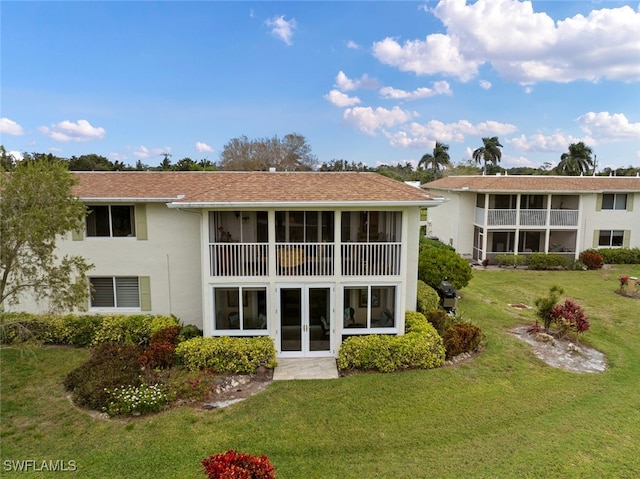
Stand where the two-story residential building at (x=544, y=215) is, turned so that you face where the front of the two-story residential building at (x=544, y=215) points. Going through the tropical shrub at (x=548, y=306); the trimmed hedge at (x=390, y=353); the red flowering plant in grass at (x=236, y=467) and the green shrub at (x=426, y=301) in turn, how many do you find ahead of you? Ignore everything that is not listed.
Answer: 4

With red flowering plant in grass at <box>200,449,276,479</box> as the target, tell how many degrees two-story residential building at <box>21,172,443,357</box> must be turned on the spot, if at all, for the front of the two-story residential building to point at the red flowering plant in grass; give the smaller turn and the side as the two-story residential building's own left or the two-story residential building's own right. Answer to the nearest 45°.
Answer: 0° — it already faces it

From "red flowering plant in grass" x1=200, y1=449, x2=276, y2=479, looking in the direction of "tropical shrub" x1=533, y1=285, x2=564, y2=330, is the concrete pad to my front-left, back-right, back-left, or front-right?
front-left

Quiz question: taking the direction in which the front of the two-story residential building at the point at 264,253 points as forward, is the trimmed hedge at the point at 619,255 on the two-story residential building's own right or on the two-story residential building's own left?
on the two-story residential building's own left

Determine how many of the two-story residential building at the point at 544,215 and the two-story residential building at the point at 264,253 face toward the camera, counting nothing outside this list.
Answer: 2

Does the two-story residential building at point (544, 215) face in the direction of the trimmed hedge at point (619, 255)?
no

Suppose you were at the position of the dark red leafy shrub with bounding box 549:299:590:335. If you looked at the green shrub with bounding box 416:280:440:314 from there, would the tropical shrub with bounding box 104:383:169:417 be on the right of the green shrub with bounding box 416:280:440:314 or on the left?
left

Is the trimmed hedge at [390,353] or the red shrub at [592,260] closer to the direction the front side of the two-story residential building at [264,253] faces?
the trimmed hedge

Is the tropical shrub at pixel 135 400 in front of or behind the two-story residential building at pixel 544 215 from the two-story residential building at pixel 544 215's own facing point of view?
in front

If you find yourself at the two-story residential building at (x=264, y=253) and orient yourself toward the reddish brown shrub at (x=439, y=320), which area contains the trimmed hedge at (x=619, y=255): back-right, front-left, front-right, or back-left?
front-left

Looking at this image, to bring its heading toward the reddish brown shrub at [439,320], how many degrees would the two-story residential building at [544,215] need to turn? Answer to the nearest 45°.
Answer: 0° — it already faces it

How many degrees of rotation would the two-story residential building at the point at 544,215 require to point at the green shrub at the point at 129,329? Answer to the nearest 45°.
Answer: approximately 45° to its right

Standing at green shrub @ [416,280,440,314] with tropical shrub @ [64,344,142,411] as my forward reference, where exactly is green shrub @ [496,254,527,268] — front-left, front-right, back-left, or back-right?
back-right

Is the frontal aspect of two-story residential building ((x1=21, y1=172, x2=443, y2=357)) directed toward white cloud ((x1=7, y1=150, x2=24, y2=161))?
no

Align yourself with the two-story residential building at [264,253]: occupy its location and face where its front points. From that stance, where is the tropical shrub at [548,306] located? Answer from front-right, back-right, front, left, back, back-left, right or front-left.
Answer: left

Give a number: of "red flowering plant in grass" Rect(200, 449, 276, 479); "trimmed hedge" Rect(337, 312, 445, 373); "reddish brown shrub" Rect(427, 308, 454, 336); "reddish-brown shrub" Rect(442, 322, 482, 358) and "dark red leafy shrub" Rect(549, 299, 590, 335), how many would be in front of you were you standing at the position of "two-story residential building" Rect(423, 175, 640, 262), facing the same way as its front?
5

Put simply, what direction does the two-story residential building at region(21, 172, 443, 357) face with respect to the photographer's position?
facing the viewer

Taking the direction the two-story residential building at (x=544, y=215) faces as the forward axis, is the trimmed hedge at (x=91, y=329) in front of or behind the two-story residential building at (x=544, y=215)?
in front

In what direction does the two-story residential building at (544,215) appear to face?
toward the camera
